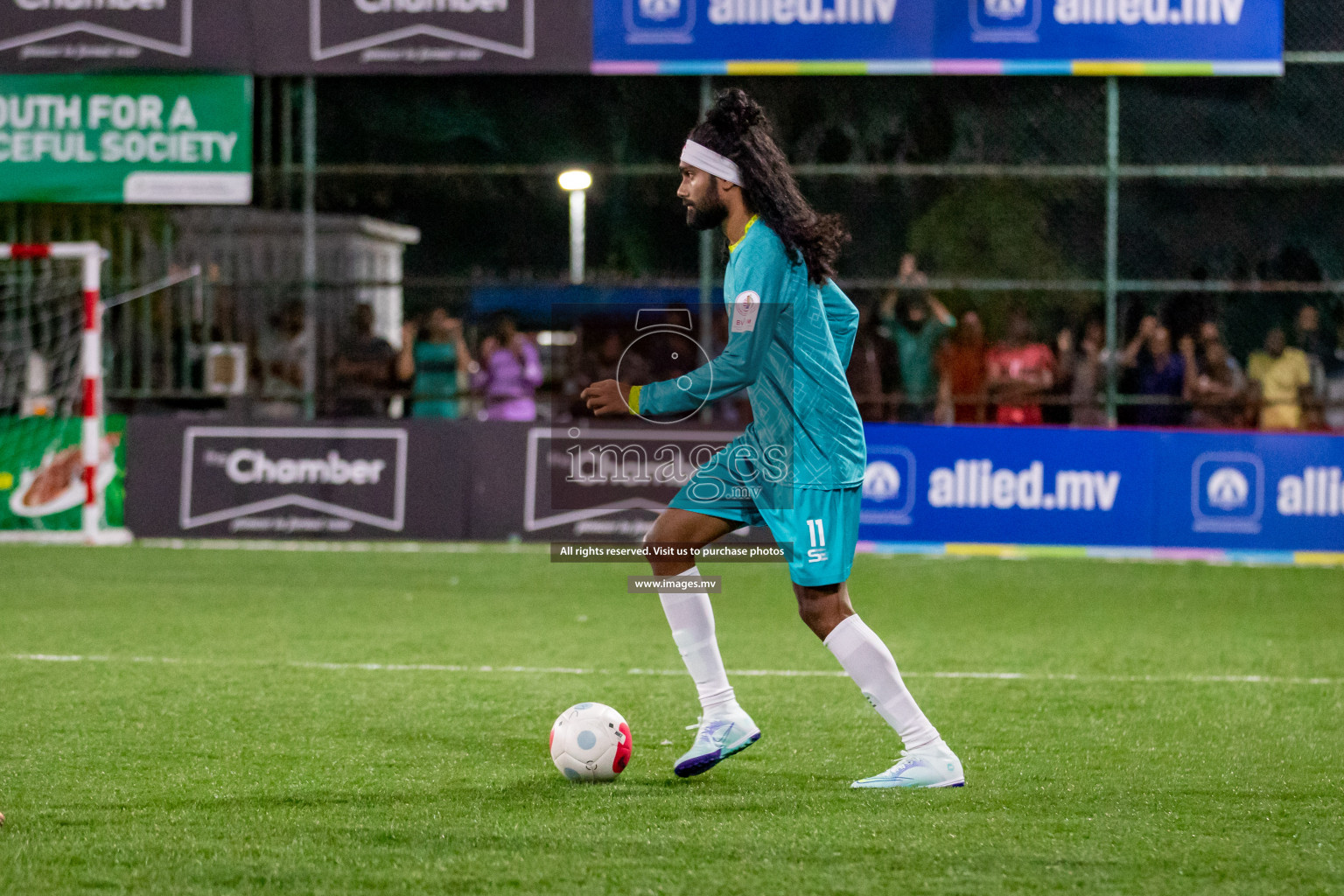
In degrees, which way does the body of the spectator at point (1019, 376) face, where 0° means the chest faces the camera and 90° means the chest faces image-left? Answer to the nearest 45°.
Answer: approximately 0°

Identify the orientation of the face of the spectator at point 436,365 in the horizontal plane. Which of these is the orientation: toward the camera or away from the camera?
toward the camera

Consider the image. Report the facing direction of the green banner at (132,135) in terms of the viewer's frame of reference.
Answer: facing the viewer

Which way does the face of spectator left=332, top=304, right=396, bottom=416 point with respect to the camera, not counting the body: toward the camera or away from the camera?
toward the camera

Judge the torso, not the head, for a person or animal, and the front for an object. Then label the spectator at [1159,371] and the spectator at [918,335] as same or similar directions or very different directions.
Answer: same or similar directions

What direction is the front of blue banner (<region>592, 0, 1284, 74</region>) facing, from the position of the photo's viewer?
facing the viewer

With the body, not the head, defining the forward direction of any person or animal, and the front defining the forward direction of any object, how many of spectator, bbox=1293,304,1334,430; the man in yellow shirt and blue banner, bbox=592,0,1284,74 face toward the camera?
3

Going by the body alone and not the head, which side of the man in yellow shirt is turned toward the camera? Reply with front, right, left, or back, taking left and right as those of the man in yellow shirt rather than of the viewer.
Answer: front

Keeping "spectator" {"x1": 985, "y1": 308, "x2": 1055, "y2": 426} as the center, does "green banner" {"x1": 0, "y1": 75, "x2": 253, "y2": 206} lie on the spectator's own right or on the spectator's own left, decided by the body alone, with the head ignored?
on the spectator's own right

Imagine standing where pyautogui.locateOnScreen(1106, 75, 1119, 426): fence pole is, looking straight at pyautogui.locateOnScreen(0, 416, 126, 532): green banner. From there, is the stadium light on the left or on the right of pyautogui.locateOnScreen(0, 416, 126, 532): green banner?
right

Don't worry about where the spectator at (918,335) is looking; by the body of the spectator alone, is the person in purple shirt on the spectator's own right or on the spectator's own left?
on the spectator's own right

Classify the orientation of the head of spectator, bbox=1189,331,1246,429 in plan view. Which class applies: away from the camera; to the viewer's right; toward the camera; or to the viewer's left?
toward the camera

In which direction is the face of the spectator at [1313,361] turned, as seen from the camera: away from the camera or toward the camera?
toward the camera

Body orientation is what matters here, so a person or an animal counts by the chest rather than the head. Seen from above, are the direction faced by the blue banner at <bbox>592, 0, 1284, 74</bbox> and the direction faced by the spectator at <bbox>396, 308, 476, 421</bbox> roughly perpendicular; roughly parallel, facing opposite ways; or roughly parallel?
roughly parallel

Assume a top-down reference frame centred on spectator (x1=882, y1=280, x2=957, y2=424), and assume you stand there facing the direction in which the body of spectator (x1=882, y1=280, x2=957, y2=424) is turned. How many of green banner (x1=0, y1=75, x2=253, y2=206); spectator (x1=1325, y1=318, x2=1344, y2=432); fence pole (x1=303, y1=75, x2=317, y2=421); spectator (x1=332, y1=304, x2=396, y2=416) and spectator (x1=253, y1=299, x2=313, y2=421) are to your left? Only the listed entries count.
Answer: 1

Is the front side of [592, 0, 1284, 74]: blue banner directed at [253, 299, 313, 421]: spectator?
no

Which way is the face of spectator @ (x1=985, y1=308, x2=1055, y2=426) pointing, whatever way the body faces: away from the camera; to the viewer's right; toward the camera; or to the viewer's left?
toward the camera

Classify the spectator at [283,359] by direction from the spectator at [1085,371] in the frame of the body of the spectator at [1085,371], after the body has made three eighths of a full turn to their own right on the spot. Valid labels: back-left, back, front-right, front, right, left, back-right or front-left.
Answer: left

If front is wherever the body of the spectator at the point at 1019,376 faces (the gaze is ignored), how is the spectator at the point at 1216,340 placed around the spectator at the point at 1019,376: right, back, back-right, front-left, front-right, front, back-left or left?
left
